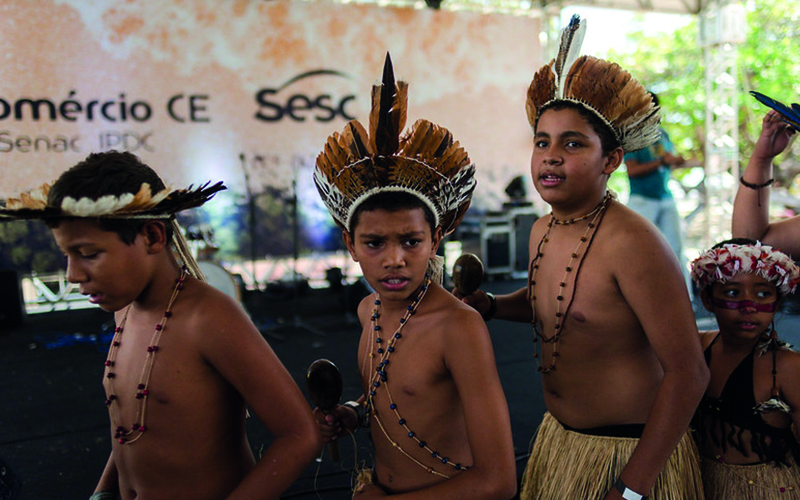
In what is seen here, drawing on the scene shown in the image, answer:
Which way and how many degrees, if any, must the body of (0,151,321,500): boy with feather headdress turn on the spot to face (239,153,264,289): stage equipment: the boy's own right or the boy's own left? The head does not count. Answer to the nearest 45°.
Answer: approximately 135° to the boy's own right

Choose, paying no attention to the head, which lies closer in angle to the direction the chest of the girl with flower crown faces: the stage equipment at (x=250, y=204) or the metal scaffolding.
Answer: the stage equipment

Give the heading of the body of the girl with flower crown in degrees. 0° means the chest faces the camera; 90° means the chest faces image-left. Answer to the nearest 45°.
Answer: approximately 45°

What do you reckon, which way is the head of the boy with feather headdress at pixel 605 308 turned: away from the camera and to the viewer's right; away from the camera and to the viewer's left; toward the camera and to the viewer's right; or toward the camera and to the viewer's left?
toward the camera and to the viewer's left

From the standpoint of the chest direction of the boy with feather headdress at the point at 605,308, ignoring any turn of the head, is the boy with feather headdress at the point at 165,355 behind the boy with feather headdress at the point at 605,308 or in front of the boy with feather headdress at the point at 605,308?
in front

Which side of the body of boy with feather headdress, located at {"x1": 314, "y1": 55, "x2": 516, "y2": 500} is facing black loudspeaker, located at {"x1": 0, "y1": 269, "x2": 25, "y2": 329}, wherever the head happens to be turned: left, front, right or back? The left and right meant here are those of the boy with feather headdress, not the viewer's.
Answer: right

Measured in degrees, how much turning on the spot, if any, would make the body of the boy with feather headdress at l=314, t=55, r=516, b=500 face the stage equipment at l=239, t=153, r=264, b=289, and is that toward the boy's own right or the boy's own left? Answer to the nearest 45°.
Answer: approximately 135° to the boy's own right

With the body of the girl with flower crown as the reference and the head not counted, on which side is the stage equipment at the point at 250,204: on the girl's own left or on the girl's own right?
on the girl's own right

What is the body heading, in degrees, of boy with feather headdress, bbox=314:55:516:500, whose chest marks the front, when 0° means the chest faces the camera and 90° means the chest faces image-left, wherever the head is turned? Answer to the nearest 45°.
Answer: approximately 45°

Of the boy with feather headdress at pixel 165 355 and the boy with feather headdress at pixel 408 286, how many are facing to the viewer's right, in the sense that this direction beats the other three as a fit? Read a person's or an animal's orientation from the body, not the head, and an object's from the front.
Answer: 0
